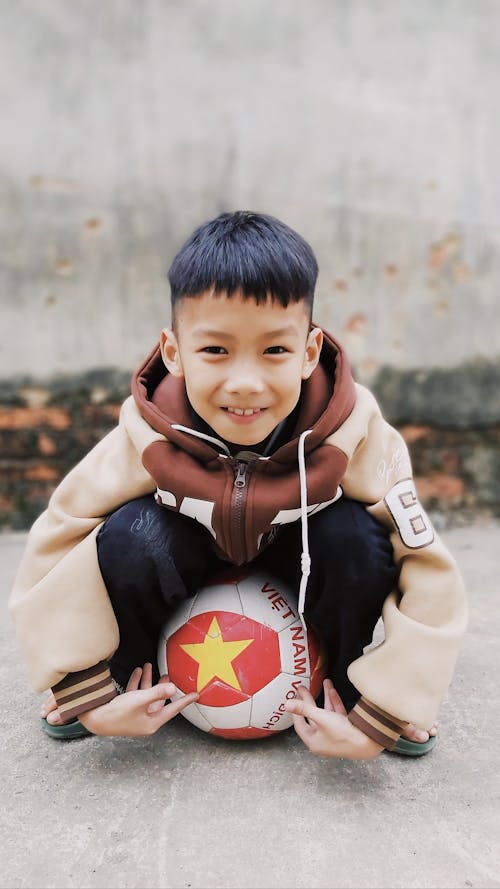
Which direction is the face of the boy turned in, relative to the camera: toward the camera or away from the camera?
toward the camera

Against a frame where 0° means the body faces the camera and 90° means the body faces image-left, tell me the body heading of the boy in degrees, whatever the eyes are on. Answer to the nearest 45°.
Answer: approximately 0°
